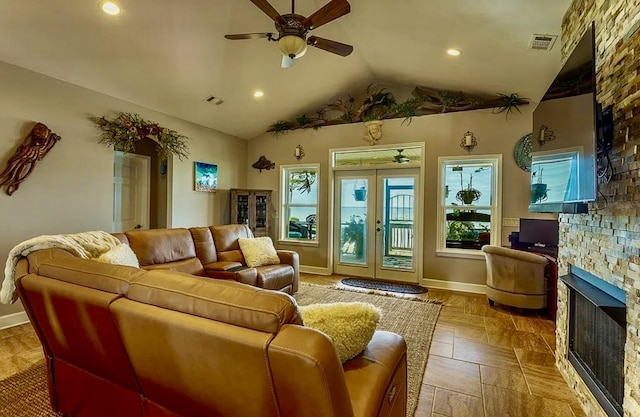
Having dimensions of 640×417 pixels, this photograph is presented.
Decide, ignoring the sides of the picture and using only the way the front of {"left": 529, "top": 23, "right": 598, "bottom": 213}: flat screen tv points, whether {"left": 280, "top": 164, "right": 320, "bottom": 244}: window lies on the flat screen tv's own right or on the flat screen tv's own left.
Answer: on the flat screen tv's own right

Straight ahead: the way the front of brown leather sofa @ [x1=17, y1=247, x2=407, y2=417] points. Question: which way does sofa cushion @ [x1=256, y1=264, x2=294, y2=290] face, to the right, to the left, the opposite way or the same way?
to the right

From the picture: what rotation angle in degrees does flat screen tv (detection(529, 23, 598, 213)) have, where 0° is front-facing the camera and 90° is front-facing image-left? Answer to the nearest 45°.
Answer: approximately 45°

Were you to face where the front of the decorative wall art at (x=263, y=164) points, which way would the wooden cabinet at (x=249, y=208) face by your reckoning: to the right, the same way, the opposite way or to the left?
the same way

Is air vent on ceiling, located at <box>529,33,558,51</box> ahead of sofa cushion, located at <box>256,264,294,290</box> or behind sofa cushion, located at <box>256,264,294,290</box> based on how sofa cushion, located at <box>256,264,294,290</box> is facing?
ahead

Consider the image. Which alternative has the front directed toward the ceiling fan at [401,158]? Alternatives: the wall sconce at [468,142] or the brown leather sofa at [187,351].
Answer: the brown leather sofa

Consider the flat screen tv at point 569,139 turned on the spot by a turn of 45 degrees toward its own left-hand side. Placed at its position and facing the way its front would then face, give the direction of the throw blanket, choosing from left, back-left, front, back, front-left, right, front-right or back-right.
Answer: front-right

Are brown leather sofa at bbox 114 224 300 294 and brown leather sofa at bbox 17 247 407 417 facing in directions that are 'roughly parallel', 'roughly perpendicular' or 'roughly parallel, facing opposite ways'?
roughly perpendicular

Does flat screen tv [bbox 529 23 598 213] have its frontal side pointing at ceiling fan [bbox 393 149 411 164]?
no

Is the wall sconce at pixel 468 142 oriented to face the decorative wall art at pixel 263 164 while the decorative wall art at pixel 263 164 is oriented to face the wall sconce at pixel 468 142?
no

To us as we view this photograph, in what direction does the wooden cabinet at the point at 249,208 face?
facing the viewer

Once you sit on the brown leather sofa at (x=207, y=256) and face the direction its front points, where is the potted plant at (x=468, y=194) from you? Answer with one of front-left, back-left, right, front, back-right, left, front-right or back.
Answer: front-left

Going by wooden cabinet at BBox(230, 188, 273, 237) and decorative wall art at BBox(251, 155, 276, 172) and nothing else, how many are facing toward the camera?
2

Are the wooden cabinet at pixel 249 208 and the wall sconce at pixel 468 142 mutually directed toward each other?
no

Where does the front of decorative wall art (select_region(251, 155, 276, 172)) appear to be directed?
toward the camera

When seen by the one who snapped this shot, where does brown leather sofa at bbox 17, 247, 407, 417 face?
facing away from the viewer and to the right of the viewer

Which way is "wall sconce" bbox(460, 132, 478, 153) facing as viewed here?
toward the camera

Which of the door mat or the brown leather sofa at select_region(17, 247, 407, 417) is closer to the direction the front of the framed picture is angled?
the door mat

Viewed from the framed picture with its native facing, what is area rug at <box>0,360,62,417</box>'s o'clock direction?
The area rug is roughly at 2 o'clock from the framed picture.

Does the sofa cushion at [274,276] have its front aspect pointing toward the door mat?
no

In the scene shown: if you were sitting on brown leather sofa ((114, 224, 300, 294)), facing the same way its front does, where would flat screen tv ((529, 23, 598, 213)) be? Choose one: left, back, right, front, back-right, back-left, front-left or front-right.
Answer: front
